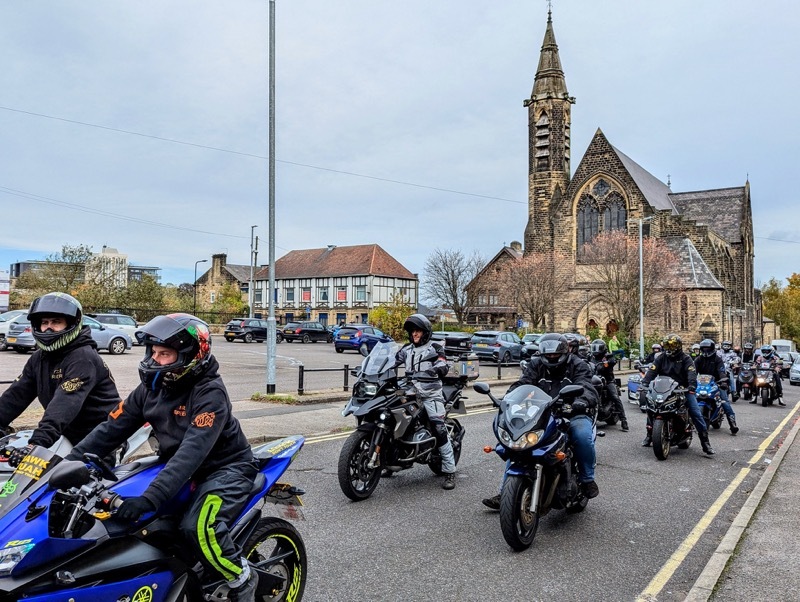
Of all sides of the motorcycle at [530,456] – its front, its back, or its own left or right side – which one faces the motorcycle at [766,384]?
back

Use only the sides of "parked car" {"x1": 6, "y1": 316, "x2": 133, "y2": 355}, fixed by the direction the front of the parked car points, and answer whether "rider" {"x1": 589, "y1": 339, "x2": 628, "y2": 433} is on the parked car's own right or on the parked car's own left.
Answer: on the parked car's own right

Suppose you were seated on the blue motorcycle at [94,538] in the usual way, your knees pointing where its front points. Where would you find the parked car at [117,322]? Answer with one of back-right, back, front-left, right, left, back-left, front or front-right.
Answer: back-right

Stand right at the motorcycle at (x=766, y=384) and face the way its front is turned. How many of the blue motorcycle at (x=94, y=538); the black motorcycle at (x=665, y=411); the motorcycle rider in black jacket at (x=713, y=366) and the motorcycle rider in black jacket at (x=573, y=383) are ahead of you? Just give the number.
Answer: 4

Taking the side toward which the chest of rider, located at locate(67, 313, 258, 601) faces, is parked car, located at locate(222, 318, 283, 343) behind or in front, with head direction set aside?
behind

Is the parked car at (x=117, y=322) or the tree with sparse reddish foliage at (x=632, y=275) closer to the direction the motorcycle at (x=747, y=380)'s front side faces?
the parked car
